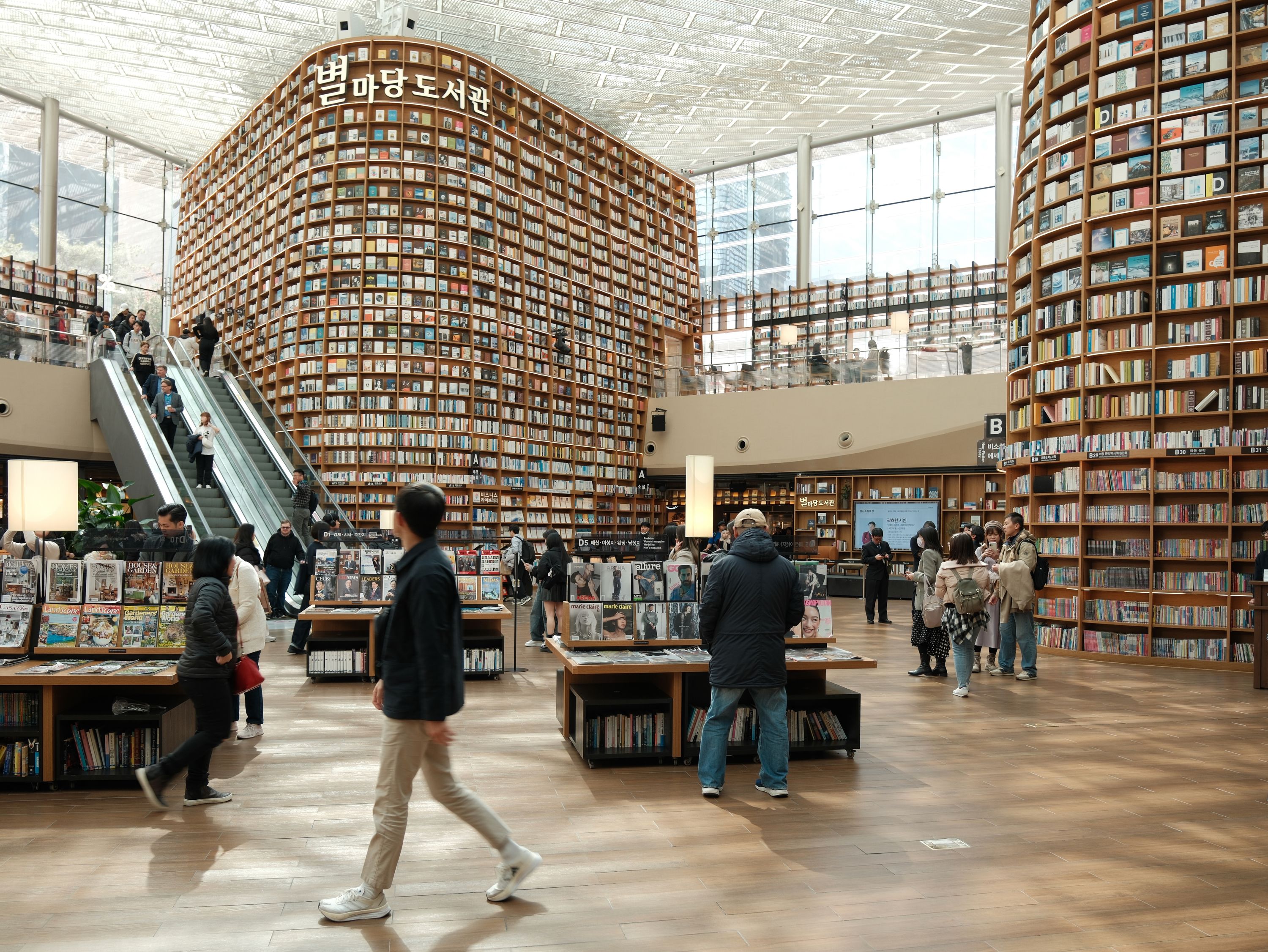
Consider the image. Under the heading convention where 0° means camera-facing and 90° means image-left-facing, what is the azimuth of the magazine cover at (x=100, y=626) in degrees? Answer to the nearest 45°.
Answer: approximately 0°

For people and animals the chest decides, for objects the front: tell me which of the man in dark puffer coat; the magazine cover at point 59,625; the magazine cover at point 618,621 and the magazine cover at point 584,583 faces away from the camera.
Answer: the man in dark puffer coat

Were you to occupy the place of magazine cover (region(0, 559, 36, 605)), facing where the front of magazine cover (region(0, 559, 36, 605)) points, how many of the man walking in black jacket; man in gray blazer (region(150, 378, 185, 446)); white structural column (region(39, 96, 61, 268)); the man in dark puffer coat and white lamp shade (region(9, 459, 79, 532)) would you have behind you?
3

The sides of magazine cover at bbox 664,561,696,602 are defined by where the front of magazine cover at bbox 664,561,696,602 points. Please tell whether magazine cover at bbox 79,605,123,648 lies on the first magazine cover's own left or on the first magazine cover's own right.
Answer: on the first magazine cover's own right

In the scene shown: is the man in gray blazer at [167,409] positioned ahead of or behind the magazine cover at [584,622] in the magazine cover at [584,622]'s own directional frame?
behind

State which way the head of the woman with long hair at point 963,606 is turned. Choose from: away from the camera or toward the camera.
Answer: away from the camera

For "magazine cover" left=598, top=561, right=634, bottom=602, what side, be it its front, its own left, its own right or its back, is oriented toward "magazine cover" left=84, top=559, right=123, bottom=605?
right

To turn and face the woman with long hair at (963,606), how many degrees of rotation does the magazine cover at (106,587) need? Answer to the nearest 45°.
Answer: approximately 90° to its left

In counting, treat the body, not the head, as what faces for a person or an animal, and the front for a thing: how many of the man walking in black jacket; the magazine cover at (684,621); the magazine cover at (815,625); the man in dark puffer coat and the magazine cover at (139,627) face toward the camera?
3

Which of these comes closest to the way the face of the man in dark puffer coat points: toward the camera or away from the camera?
away from the camera

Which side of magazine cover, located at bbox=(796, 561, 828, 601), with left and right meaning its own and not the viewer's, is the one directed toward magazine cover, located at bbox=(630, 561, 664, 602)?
right
